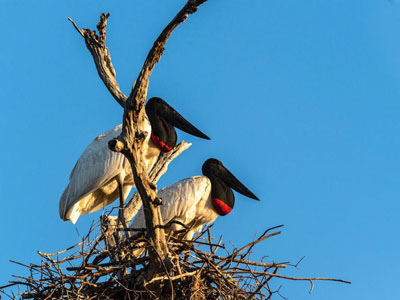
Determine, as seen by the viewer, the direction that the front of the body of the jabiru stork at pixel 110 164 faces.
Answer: to the viewer's right

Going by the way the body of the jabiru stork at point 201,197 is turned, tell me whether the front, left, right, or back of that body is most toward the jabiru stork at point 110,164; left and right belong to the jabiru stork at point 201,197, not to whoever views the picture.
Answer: back

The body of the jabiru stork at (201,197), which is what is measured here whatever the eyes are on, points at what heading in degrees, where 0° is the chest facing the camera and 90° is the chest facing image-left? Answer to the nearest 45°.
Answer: approximately 270°

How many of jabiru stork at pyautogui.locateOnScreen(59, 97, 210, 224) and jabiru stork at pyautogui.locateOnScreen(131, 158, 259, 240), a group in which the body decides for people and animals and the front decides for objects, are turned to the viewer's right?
2

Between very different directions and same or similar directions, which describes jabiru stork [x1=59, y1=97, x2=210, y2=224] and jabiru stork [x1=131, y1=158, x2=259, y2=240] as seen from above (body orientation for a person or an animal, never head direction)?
same or similar directions

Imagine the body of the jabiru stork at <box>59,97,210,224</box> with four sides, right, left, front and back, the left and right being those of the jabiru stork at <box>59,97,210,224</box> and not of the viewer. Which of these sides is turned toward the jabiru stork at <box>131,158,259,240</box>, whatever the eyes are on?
front
